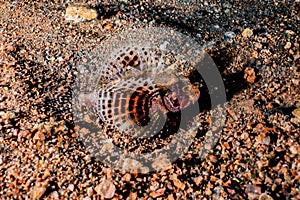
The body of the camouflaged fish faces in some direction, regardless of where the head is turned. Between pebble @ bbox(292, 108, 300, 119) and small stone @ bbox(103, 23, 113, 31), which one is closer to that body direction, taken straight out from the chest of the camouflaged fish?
the pebble

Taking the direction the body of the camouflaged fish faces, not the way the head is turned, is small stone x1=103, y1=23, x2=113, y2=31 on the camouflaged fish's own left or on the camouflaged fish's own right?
on the camouflaged fish's own left

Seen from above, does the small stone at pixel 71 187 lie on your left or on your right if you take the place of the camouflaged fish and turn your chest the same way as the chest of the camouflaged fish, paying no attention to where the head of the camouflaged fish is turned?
on your right

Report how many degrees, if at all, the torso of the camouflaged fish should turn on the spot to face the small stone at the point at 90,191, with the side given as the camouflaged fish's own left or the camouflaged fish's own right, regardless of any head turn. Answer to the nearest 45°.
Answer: approximately 90° to the camouflaged fish's own right

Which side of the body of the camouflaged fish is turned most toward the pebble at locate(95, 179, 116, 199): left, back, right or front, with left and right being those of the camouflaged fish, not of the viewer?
right

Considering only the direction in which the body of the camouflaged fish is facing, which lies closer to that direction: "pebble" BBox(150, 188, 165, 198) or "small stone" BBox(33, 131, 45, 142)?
the pebble

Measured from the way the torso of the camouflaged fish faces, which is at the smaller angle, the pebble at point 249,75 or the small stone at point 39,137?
the pebble

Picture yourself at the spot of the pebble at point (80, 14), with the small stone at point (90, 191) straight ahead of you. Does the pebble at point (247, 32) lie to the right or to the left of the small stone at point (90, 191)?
left

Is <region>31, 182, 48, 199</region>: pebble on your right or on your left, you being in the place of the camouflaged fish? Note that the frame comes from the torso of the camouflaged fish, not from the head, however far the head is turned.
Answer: on your right

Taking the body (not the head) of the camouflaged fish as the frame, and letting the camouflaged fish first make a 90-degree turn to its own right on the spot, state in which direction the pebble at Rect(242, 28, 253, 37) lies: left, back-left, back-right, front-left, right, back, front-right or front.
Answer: back-left

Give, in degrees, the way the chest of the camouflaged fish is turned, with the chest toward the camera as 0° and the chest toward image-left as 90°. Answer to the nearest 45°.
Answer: approximately 270°

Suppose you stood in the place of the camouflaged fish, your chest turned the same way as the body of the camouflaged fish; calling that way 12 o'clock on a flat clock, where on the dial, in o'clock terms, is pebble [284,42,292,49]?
The pebble is roughly at 11 o'clock from the camouflaged fish.

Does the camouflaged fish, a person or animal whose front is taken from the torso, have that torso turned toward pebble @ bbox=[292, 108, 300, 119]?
yes
